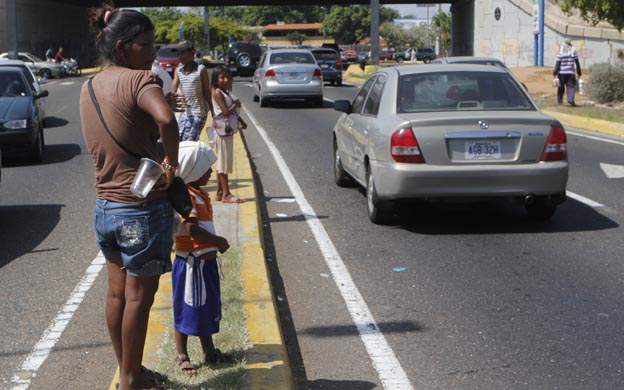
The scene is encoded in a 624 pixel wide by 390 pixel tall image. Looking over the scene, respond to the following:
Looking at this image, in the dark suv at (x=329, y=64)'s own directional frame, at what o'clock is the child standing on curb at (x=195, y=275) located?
The child standing on curb is roughly at 6 o'clock from the dark suv.

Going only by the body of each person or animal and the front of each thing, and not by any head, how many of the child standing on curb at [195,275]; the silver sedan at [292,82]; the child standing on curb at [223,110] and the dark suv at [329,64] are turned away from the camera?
2

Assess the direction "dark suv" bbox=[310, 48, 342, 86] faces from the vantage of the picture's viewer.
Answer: facing away from the viewer

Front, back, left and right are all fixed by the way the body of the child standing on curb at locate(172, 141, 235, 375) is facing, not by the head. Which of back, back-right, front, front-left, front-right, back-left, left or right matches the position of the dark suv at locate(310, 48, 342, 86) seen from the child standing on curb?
left

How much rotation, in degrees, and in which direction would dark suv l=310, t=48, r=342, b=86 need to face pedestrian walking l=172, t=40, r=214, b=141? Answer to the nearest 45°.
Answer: approximately 180°

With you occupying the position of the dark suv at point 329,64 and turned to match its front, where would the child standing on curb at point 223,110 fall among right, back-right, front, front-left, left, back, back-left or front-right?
back

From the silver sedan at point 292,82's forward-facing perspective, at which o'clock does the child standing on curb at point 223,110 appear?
The child standing on curb is roughly at 6 o'clock from the silver sedan.

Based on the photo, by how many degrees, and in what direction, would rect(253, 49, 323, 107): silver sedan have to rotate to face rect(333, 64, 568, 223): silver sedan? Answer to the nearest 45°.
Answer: approximately 180°

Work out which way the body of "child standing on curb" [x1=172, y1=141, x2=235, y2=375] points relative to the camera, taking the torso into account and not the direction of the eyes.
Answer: to the viewer's right

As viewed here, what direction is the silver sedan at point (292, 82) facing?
away from the camera

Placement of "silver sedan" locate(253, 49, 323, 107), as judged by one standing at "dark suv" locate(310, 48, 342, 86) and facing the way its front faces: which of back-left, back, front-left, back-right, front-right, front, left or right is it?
back
